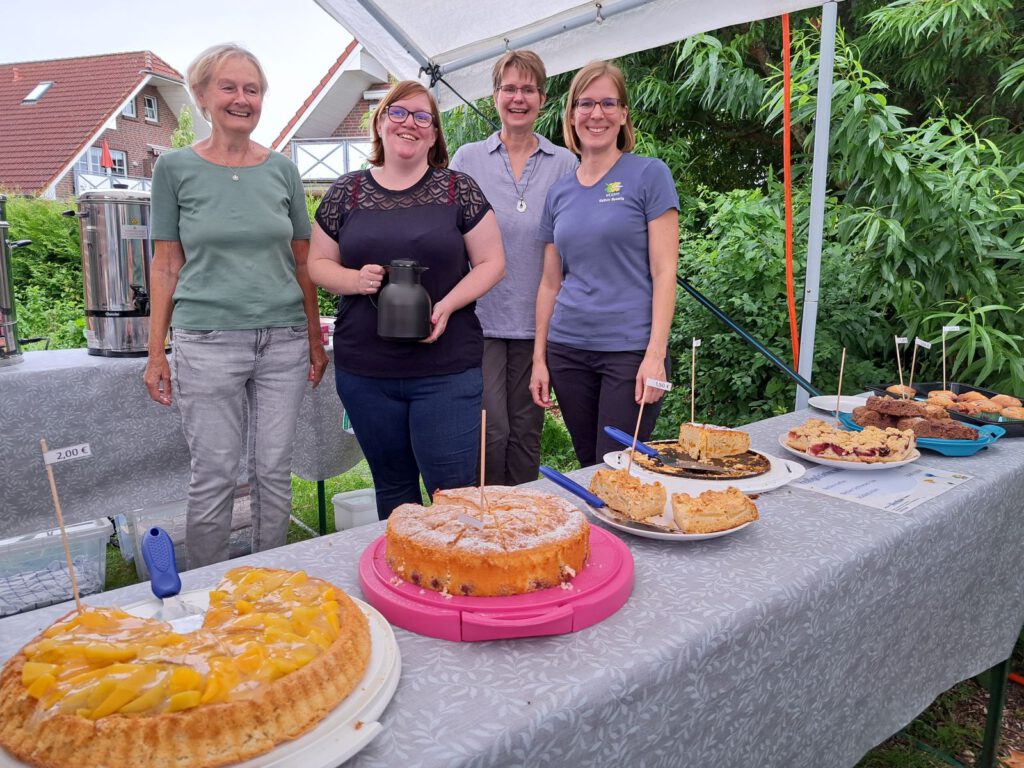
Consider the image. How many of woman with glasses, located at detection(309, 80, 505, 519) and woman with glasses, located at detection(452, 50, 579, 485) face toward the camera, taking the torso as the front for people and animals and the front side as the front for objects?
2

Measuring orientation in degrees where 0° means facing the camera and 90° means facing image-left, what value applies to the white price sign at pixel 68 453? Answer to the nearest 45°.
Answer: approximately 0°

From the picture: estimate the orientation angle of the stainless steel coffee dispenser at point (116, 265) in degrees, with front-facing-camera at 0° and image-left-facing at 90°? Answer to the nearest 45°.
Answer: approximately 315°

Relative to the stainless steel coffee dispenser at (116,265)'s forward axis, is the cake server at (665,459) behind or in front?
in front

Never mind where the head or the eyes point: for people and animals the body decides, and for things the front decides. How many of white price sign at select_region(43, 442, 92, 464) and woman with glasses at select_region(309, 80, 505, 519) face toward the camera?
2

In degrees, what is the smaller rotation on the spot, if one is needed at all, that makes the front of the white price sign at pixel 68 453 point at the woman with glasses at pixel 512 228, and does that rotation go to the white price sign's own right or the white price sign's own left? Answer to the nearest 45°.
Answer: approximately 135° to the white price sign's own left

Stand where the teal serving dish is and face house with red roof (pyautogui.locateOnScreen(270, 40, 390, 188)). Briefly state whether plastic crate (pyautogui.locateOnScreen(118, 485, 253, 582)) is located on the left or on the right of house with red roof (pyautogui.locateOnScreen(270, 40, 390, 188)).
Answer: left

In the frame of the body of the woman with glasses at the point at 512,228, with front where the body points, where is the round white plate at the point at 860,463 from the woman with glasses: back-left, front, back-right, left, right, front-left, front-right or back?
front-left

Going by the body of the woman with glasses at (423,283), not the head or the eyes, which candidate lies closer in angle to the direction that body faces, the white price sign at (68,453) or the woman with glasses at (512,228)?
the white price sign

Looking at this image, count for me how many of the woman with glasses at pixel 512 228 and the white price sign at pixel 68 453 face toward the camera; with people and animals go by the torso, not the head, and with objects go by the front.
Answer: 2
